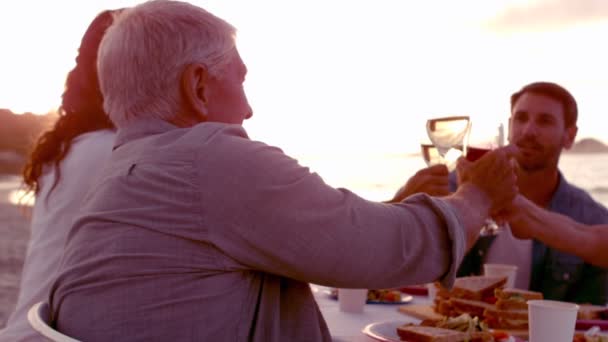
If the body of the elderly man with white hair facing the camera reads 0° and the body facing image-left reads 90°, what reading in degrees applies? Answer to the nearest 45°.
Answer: approximately 225°

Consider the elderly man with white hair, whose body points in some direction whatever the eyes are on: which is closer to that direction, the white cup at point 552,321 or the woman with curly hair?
the white cup

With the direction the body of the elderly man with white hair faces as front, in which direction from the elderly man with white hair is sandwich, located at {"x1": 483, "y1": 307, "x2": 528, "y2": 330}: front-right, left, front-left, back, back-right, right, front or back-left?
front

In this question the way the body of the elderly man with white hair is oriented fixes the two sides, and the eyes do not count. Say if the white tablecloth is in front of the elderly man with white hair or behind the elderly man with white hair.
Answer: in front

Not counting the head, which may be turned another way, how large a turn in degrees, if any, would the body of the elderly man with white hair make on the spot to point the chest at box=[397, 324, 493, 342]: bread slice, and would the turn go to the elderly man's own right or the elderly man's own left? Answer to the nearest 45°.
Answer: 0° — they already face it

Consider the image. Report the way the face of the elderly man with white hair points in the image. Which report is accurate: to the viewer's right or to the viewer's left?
to the viewer's right
